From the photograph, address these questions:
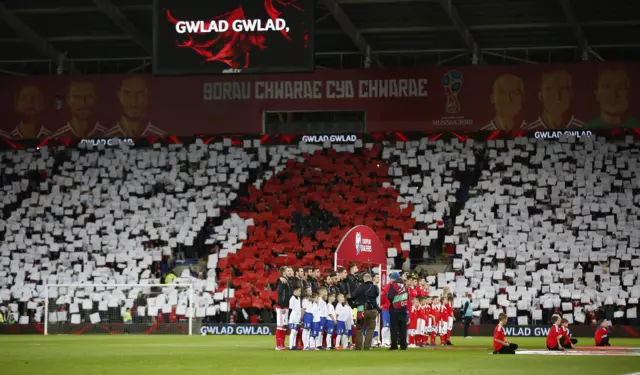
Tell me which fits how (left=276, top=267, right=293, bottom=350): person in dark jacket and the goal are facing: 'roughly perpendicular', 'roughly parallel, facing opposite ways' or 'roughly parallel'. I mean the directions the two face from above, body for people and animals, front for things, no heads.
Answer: roughly perpendicular

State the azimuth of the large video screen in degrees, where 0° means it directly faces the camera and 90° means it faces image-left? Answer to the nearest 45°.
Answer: approximately 0°

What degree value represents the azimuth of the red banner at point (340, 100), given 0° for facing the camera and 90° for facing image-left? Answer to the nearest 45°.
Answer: approximately 0°
